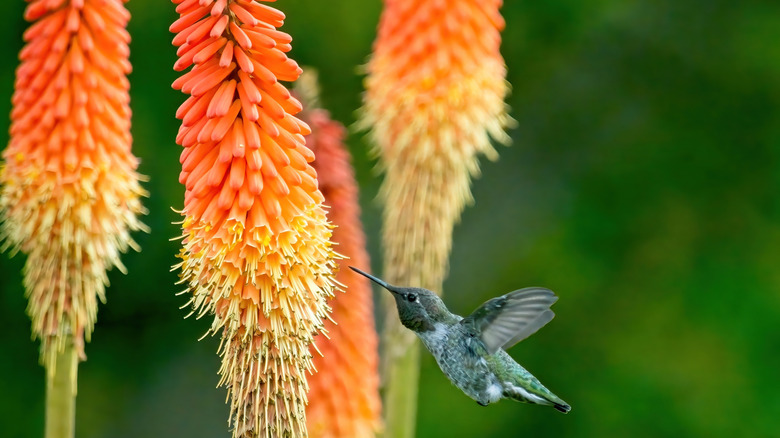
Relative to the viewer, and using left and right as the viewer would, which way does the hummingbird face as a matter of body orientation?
facing to the left of the viewer

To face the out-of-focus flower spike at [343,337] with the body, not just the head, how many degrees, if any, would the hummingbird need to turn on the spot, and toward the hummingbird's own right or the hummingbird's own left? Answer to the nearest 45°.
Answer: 0° — it already faces it

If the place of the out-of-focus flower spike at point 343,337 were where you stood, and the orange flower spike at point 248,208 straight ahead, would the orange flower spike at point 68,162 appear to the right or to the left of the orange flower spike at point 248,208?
right

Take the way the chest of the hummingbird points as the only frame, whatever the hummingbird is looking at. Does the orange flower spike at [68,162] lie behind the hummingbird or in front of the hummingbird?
in front
